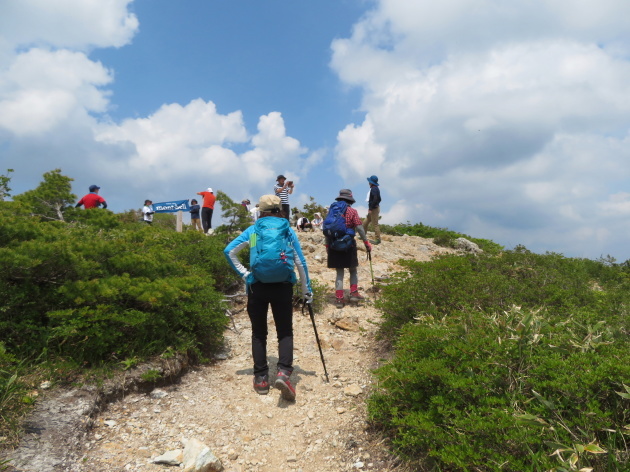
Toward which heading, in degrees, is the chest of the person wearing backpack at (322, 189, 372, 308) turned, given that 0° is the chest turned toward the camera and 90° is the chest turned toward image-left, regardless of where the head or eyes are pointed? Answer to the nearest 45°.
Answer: approximately 225°

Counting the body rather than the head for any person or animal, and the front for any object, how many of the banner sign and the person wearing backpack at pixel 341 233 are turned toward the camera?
1

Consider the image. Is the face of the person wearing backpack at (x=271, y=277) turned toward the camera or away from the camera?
away from the camera

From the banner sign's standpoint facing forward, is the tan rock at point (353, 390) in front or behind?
in front

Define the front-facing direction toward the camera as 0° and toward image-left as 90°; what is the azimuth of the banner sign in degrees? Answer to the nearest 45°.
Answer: approximately 0°

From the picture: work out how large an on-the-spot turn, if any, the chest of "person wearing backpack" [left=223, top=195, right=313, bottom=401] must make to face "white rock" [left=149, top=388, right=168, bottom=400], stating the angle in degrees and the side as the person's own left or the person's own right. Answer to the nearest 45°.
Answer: approximately 90° to the person's own left

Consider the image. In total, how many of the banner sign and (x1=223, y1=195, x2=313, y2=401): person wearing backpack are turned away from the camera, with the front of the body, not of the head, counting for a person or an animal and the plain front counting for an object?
1

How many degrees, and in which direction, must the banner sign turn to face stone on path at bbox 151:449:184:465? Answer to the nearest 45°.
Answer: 0° — it already faces it

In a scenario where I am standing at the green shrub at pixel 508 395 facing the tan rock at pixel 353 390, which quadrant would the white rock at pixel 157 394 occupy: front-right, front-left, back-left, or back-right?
front-left

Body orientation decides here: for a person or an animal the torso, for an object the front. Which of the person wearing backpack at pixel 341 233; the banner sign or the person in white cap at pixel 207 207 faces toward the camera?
the banner sign

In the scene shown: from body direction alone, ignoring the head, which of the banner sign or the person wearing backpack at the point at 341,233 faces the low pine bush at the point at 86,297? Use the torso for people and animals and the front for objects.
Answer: the banner sign

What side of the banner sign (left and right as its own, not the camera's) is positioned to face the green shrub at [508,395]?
front

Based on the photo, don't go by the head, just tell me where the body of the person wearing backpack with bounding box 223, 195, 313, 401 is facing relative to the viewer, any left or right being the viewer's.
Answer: facing away from the viewer

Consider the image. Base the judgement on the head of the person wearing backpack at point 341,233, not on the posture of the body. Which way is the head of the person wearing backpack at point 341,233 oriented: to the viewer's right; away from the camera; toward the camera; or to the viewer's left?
away from the camera

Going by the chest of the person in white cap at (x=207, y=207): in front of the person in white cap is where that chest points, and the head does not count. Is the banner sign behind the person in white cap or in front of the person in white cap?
in front
